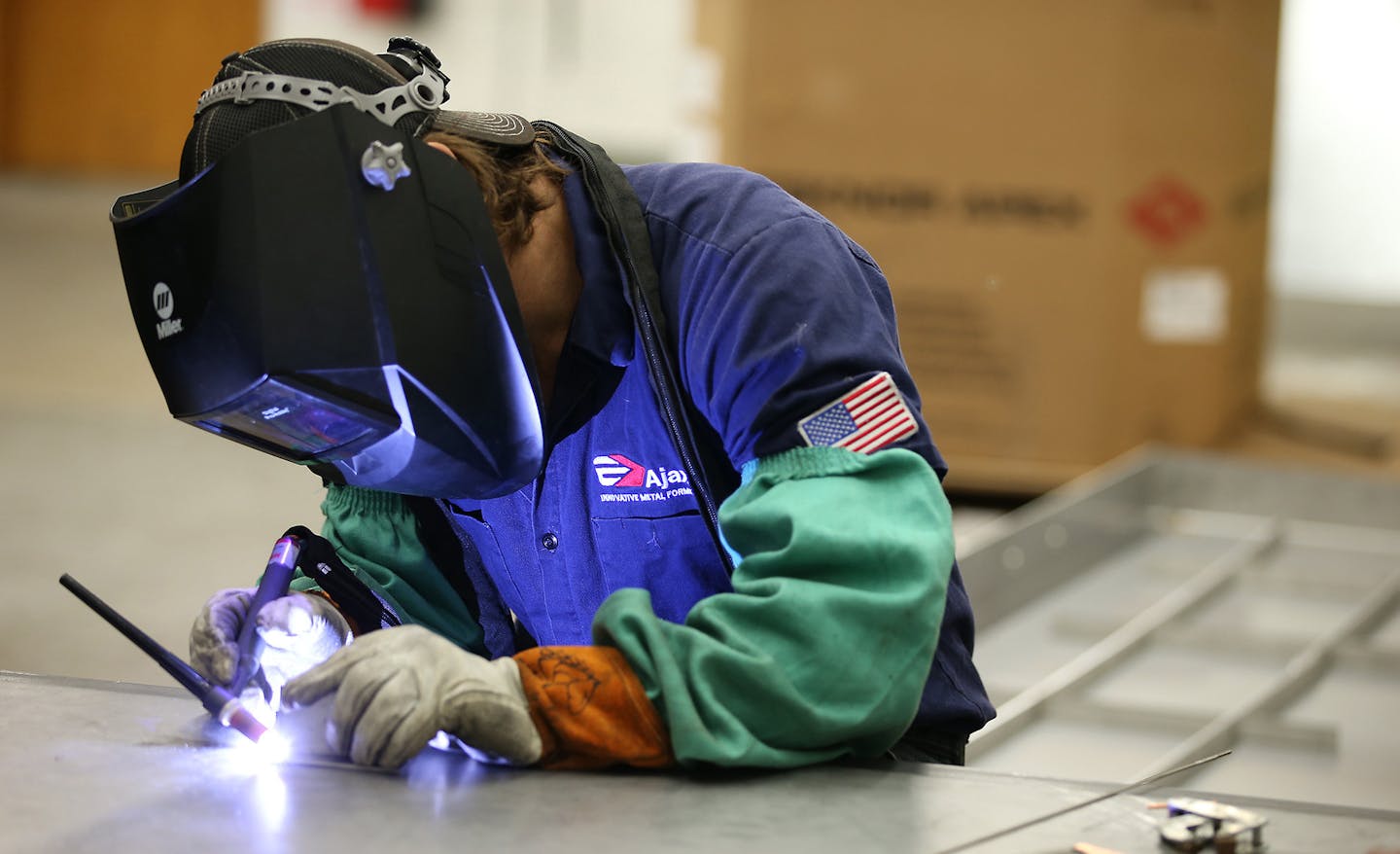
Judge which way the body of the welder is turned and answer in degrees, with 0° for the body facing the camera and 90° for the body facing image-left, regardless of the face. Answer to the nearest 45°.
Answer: approximately 45°

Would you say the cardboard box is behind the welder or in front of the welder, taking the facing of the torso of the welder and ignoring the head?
behind
